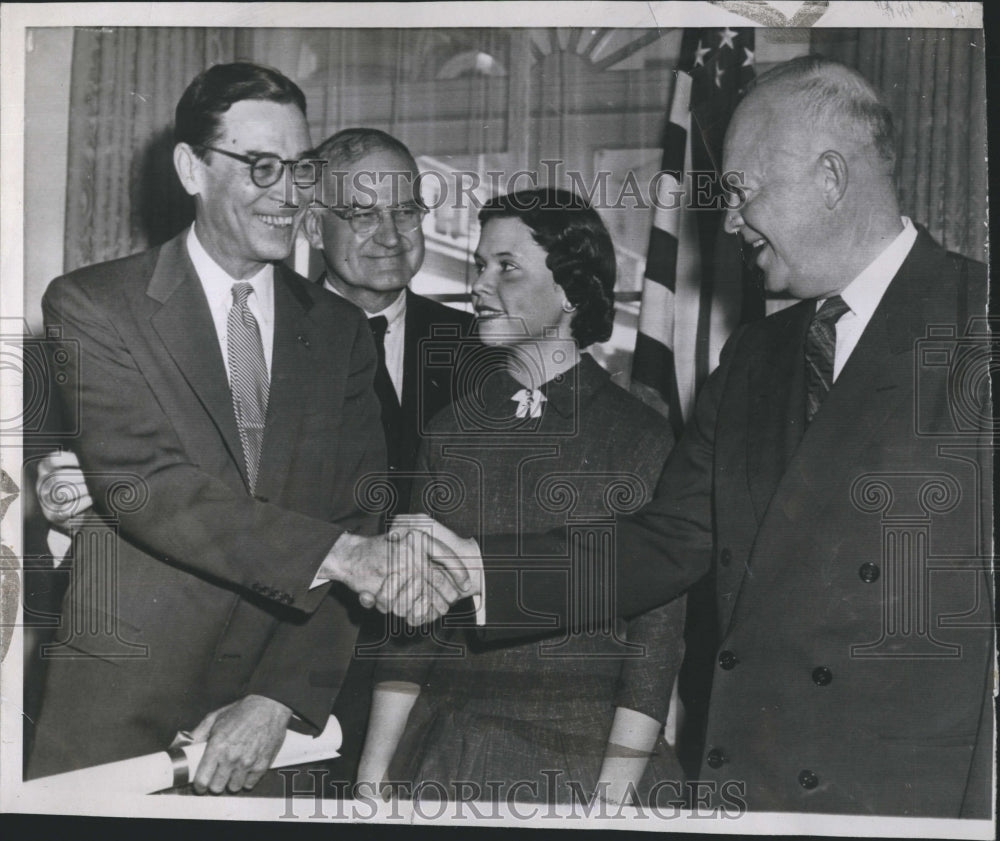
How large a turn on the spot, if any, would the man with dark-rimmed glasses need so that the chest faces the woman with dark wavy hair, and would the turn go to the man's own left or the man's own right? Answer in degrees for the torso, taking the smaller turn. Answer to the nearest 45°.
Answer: approximately 45° to the man's own left

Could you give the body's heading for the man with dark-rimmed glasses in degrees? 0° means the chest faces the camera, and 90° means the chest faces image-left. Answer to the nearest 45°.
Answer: approximately 315°

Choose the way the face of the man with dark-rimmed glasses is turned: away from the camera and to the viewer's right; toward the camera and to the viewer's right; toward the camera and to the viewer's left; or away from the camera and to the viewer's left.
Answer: toward the camera and to the viewer's right

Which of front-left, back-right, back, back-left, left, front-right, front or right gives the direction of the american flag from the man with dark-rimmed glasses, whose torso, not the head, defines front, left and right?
front-left
